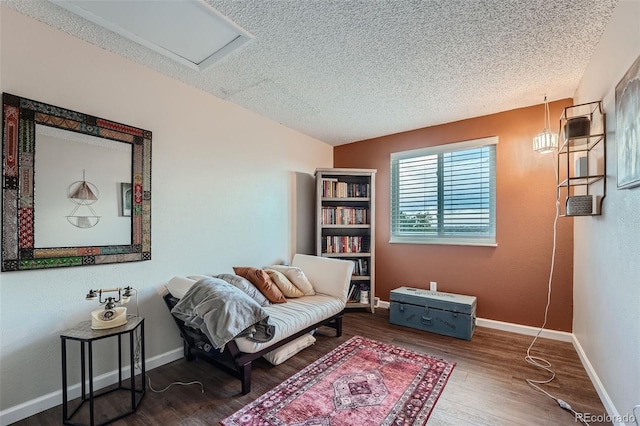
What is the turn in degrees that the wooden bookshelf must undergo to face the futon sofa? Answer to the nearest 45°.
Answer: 0° — it already faces it

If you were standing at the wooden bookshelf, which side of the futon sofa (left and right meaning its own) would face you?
left

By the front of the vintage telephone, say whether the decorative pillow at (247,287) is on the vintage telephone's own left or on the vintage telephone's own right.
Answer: on the vintage telephone's own left

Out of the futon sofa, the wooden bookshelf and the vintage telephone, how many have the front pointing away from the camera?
0

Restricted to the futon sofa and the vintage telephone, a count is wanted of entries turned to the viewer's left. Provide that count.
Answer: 0

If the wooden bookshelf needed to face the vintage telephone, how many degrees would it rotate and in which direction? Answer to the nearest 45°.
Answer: approximately 45° to its right

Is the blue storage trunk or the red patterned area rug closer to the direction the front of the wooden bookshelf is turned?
the red patterned area rug

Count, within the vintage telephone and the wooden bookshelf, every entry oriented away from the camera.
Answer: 0

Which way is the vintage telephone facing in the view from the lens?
facing the viewer and to the right of the viewer

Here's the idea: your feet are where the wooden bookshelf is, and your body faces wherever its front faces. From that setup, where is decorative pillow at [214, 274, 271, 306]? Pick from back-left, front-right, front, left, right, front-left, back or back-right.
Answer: front-right

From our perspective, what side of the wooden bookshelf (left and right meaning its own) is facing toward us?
front

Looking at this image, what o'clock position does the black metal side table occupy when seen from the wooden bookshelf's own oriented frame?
The black metal side table is roughly at 1 o'clock from the wooden bookshelf.

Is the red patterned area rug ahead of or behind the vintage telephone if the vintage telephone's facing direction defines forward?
ahead

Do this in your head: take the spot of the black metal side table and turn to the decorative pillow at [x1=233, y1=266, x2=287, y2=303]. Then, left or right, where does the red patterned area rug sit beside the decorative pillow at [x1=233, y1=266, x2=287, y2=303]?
right

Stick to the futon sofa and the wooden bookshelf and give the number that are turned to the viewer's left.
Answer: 0

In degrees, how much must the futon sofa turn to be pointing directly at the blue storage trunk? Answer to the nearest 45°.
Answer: approximately 45° to its left
